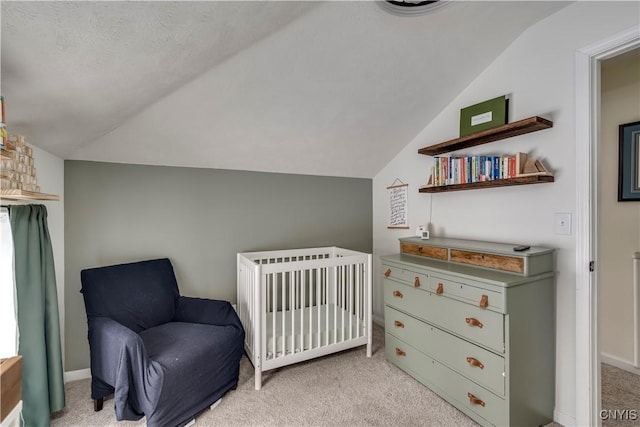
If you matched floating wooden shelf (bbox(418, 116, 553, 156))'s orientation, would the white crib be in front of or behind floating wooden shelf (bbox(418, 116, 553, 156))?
in front

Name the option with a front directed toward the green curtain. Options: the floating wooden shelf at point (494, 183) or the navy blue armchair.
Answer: the floating wooden shelf

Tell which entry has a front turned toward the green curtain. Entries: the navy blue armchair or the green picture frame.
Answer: the green picture frame

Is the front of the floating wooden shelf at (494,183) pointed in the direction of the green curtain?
yes

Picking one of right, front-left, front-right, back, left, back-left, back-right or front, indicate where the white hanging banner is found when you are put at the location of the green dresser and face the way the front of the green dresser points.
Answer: right

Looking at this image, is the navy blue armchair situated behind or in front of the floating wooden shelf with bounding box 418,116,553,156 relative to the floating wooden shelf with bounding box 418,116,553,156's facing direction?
in front

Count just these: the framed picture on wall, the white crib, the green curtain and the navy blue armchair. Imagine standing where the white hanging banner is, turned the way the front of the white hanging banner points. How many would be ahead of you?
3

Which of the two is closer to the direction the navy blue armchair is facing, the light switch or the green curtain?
the light switch
